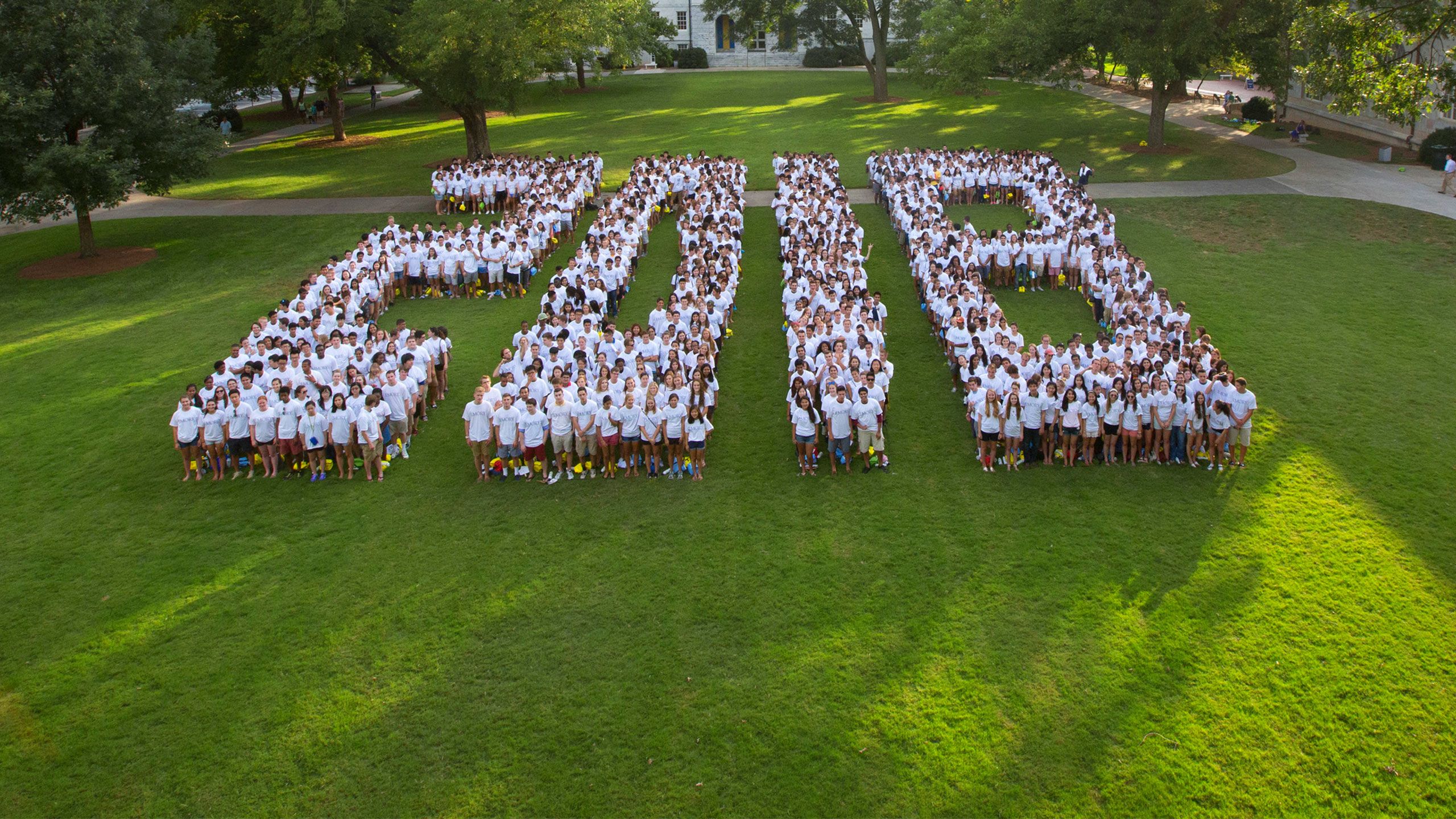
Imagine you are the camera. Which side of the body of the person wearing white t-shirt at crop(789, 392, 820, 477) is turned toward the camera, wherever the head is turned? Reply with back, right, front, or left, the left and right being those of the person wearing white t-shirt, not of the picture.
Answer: front

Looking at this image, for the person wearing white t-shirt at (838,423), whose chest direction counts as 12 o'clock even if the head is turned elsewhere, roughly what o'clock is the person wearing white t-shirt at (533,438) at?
the person wearing white t-shirt at (533,438) is roughly at 3 o'clock from the person wearing white t-shirt at (838,423).

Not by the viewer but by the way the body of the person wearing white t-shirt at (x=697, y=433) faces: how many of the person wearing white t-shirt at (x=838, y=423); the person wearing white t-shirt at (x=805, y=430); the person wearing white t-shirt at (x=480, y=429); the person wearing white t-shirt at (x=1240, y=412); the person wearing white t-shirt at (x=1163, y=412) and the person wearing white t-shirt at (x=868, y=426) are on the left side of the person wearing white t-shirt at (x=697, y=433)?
5

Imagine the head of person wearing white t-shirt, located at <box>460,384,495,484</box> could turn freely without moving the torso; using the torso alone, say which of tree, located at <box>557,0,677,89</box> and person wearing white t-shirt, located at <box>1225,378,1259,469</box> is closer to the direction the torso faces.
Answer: the person wearing white t-shirt

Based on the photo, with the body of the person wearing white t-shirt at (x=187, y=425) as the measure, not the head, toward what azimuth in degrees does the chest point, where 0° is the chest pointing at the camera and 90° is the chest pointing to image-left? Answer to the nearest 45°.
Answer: approximately 0°

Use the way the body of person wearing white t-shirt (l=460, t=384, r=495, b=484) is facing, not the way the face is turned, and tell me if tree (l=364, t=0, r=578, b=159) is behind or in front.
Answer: behind

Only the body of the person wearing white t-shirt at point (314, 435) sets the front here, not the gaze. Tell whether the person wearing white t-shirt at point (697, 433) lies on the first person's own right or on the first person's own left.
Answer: on the first person's own left

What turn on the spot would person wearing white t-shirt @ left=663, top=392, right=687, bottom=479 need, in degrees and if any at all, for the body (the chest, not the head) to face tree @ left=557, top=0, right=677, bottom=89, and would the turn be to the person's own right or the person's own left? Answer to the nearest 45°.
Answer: approximately 180°

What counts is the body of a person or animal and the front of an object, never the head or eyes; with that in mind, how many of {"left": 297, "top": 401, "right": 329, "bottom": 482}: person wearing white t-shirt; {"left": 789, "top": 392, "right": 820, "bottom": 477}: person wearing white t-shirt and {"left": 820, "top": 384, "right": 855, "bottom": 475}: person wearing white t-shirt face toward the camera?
3

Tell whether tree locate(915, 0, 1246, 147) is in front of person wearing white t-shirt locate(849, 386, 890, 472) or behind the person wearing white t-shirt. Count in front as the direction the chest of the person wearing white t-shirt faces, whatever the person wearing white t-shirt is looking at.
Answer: behind

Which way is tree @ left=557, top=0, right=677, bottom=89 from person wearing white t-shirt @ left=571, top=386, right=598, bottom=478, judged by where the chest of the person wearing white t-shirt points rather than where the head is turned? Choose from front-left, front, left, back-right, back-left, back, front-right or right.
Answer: back

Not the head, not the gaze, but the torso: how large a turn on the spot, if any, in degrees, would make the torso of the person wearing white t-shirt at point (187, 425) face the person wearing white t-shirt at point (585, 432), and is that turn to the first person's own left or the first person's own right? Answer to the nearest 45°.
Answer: approximately 45° to the first person's own left

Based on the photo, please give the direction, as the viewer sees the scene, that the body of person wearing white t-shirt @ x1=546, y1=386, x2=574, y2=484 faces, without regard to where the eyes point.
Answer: toward the camera

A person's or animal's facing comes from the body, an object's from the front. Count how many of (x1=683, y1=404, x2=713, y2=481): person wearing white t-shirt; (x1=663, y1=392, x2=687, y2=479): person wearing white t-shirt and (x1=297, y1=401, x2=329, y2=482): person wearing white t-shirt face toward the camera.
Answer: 3

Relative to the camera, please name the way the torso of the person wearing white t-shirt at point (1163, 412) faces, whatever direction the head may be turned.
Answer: toward the camera

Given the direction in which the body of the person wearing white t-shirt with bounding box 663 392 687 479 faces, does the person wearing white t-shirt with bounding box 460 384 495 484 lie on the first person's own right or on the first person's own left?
on the first person's own right
